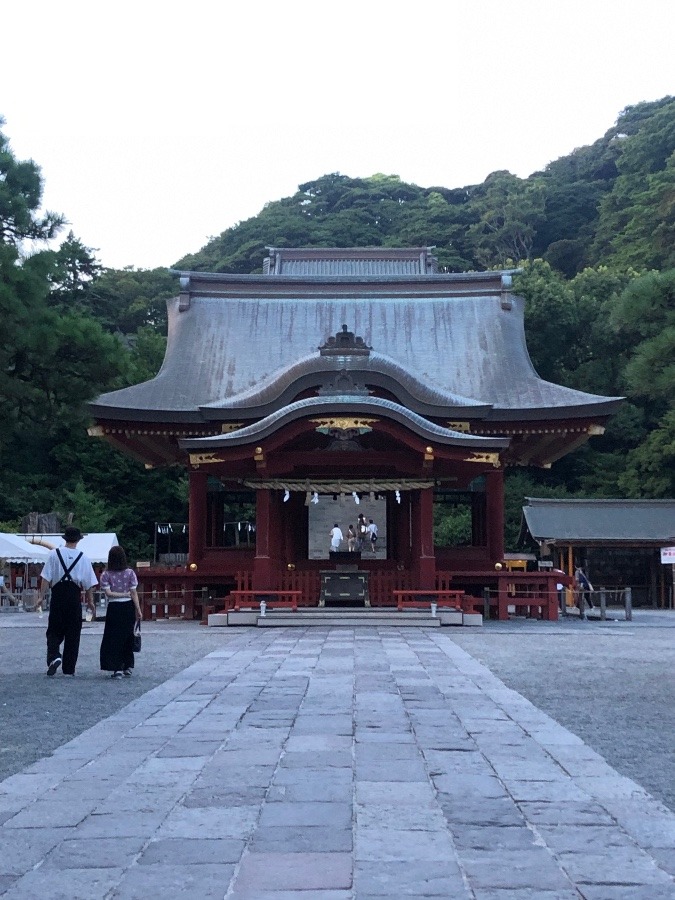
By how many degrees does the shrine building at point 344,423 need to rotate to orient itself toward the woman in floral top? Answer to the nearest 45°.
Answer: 0° — it already faces them

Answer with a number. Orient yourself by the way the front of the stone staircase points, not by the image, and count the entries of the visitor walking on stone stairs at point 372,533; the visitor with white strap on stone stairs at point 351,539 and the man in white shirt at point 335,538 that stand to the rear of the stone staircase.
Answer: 3

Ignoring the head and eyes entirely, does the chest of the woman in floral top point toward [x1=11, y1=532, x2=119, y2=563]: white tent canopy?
yes

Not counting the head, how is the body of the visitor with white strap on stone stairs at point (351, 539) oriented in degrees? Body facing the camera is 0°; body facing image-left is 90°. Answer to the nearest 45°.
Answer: approximately 180°

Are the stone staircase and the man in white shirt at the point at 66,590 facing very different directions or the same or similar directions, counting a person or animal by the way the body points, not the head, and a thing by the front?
very different directions

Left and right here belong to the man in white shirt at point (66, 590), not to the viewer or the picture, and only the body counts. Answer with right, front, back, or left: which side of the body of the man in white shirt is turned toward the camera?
back

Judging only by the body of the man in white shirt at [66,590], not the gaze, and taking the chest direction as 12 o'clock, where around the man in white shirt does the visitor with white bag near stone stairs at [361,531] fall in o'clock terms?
The visitor with white bag near stone stairs is roughly at 1 o'clock from the man in white shirt.

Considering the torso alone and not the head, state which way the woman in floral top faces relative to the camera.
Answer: away from the camera
